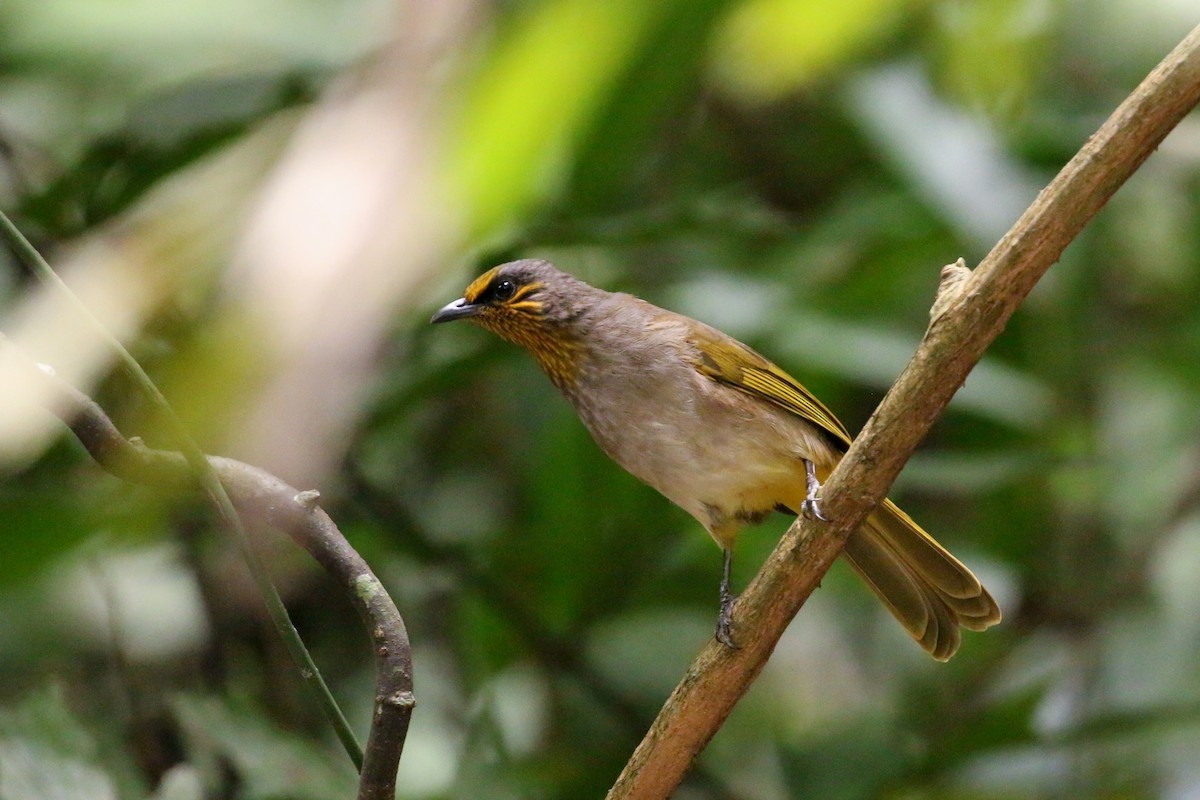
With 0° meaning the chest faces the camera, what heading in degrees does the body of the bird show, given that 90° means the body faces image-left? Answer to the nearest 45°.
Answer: approximately 90°

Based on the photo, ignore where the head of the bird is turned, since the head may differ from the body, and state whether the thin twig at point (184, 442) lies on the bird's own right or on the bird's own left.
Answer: on the bird's own right
